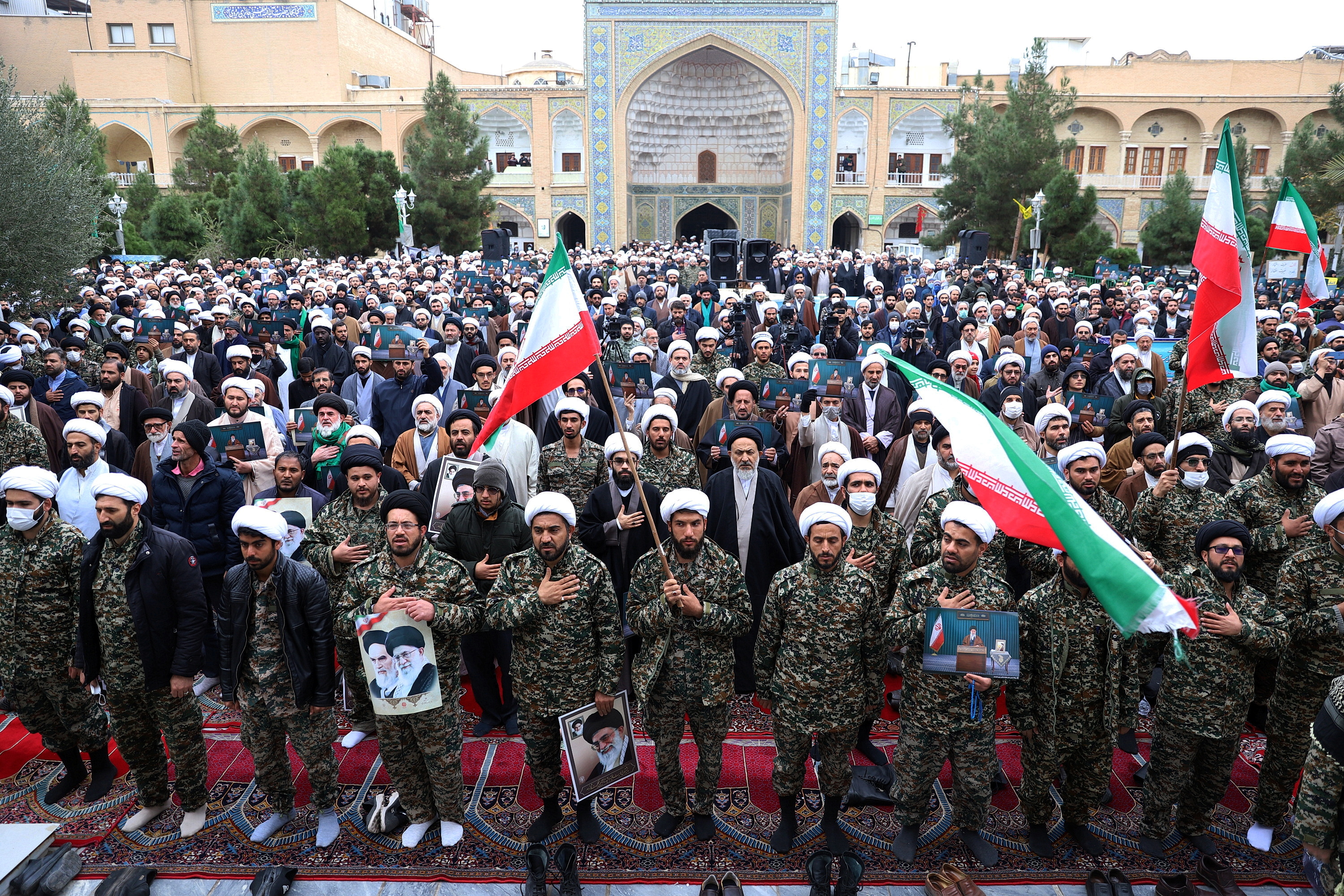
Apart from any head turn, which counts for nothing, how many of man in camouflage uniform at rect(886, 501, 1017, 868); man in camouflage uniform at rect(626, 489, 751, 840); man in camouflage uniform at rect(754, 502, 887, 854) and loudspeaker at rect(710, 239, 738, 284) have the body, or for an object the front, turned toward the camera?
4

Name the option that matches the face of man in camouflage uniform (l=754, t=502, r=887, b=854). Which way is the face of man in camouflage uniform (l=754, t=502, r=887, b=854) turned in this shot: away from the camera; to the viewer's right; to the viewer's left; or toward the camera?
toward the camera

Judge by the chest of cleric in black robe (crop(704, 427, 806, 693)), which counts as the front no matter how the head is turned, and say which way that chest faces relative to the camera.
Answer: toward the camera

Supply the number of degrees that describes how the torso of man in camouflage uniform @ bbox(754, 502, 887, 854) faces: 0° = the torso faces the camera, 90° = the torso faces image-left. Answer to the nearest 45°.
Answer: approximately 0°

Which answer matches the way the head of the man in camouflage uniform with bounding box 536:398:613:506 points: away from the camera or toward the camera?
toward the camera

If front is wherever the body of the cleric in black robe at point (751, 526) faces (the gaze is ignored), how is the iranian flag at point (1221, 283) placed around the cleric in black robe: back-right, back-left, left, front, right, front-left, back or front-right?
left

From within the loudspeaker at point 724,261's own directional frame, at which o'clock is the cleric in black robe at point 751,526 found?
The cleric in black robe is roughly at 12 o'clock from the loudspeaker.

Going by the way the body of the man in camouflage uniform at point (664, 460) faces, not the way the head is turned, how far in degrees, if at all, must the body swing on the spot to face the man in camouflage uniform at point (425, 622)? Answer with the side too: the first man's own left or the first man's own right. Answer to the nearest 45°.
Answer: approximately 45° to the first man's own right

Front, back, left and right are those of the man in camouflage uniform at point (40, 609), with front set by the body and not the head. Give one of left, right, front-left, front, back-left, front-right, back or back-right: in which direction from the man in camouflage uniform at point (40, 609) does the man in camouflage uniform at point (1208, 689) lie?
left

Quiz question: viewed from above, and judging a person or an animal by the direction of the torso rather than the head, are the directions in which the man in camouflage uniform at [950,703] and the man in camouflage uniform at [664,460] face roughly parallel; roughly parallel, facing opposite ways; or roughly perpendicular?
roughly parallel

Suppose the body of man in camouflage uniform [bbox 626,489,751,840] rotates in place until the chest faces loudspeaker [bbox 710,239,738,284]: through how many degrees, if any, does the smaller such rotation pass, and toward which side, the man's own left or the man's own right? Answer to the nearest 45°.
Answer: approximately 180°

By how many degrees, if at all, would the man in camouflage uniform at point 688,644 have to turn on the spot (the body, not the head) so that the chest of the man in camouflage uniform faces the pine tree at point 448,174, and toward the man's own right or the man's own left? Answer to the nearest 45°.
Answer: approximately 180°

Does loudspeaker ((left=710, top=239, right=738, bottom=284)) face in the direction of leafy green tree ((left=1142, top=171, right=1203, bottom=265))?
no

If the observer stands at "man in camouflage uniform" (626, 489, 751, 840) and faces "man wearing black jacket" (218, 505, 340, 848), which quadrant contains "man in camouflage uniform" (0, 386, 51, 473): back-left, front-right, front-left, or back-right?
front-right

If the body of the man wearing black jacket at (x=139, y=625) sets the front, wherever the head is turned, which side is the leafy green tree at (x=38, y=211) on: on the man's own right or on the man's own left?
on the man's own right

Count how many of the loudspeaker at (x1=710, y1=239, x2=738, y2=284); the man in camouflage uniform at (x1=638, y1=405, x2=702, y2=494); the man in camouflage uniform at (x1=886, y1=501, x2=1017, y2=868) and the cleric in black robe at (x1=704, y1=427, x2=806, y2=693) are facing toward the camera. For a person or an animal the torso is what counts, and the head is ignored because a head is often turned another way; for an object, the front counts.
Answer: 4

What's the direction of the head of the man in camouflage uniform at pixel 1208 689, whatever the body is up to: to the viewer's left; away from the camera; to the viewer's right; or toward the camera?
toward the camera

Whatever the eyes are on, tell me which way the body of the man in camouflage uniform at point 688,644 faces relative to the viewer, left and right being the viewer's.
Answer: facing the viewer

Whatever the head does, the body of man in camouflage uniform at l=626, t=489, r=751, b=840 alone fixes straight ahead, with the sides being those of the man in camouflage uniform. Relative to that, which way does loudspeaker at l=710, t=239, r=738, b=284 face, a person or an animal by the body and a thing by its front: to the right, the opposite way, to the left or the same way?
the same way
